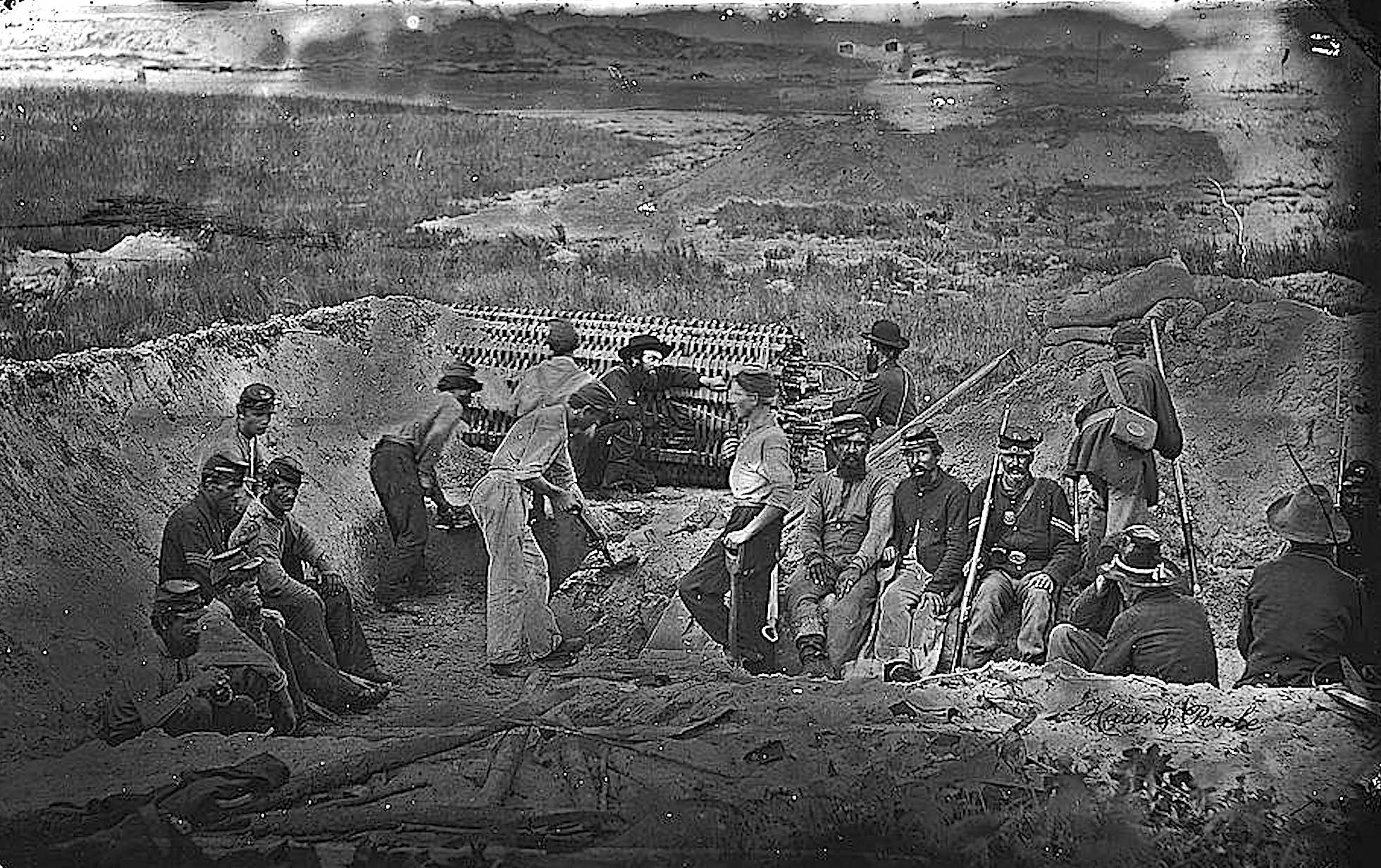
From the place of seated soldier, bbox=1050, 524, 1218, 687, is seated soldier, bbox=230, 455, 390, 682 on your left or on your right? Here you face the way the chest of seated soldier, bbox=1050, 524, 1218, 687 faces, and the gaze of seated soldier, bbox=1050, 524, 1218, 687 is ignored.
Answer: on your left

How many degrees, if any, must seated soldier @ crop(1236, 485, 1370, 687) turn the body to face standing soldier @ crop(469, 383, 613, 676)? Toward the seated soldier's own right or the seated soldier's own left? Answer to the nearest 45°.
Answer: approximately 90° to the seated soldier's own left

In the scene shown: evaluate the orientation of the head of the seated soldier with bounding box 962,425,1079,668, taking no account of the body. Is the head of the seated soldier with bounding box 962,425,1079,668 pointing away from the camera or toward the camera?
toward the camera

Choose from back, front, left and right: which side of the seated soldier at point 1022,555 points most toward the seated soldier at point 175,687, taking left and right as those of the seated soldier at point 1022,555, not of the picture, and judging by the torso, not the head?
right

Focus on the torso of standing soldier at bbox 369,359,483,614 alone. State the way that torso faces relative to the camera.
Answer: to the viewer's right

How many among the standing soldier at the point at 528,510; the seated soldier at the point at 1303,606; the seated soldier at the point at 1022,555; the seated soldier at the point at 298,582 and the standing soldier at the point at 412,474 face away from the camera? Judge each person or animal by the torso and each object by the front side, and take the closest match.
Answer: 1

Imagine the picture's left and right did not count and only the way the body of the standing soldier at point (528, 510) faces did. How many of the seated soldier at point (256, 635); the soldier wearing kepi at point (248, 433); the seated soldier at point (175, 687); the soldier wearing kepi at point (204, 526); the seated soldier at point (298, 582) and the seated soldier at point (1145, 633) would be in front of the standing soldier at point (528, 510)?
1

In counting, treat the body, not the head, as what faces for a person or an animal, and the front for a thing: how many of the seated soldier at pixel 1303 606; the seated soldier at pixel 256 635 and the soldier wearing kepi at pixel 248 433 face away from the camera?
1

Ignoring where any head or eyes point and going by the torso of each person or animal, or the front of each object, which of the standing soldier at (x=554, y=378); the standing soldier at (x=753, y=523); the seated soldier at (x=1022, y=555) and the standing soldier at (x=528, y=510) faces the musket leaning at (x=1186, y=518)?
the standing soldier at (x=528, y=510)

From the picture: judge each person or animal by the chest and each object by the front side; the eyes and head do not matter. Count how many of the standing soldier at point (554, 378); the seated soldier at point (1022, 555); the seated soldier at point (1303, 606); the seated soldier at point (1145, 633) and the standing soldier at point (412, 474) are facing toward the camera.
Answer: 1

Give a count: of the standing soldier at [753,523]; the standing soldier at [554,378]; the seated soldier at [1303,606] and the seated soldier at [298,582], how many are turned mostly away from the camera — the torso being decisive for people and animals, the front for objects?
2

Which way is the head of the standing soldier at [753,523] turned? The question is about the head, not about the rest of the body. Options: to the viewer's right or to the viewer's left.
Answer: to the viewer's left

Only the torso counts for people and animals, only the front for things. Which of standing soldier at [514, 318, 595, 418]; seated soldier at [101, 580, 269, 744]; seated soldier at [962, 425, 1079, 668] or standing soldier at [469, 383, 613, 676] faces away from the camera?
standing soldier at [514, 318, 595, 418]

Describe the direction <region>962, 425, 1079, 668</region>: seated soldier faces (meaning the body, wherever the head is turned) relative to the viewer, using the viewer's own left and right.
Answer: facing the viewer
